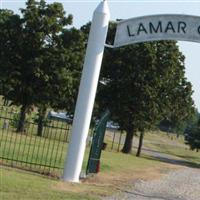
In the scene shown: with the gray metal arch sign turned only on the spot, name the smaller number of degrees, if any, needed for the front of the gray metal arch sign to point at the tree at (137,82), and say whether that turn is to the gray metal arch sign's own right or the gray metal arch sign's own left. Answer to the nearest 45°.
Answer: approximately 180°

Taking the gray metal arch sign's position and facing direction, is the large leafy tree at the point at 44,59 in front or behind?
behind

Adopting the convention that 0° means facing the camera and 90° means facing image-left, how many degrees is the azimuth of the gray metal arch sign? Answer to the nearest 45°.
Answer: approximately 0°
